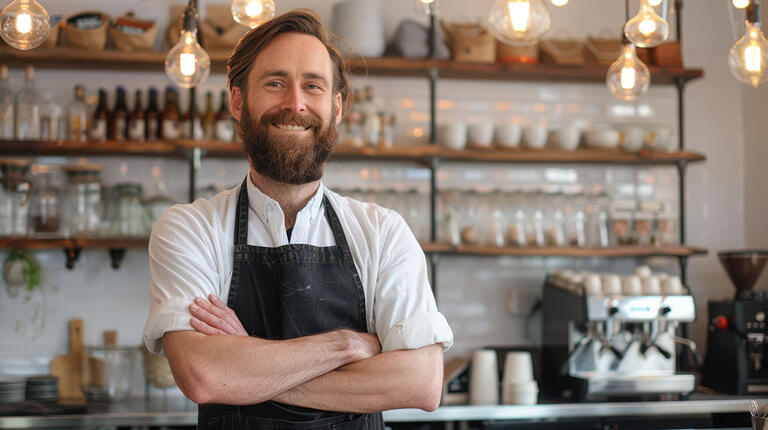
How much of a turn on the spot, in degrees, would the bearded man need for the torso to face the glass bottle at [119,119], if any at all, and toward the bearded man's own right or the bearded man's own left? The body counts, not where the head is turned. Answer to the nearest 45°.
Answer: approximately 180°

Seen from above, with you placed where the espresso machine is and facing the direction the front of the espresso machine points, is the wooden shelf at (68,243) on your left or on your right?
on your right

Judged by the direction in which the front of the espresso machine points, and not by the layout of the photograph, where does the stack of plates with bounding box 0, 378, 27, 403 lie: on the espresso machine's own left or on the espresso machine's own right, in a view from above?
on the espresso machine's own right

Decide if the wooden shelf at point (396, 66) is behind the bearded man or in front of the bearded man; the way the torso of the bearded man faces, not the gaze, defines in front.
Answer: behind

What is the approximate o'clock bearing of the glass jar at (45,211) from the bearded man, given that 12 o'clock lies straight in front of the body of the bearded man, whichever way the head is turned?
The glass jar is roughly at 5 o'clock from the bearded man.

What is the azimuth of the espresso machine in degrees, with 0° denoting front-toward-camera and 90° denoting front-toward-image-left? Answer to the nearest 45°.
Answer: approximately 315°

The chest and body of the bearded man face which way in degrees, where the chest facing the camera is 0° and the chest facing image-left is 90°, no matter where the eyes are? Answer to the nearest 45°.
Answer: approximately 0°

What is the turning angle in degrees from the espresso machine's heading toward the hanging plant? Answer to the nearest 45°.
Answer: approximately 135° to its right
